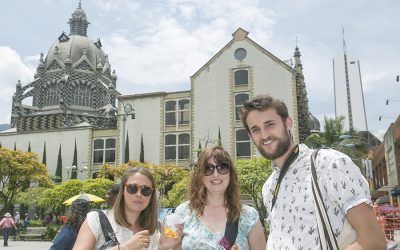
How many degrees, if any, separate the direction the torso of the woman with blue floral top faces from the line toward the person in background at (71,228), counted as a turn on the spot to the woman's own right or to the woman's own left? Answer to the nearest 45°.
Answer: approximately 135° to the woman's own right

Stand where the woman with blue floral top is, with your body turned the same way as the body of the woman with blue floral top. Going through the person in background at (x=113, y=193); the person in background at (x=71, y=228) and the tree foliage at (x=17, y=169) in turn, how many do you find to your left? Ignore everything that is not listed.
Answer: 0

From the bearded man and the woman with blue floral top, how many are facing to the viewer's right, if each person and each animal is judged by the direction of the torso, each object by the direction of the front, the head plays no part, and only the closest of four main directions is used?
0

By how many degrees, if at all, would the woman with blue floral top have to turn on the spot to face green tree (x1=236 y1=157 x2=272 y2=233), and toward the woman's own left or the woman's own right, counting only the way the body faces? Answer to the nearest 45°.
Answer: approximately 180°

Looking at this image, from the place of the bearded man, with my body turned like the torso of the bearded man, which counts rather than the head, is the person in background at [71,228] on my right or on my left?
on my right

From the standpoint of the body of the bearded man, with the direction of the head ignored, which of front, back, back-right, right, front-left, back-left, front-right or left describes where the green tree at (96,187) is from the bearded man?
right

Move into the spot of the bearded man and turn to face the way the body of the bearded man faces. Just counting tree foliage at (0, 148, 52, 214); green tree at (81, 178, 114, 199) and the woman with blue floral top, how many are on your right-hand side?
3

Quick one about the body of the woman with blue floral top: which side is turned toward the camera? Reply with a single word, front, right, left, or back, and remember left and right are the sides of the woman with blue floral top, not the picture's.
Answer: front

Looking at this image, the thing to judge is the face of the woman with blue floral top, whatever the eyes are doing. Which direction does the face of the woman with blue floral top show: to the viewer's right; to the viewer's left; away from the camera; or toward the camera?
toward the camera

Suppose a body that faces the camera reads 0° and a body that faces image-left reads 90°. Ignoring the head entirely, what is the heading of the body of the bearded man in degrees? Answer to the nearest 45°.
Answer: approximately 45°

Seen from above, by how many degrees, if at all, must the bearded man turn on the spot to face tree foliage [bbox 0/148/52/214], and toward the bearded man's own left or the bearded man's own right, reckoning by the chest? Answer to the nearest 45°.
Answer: approximately 90° to the bearded man's own right

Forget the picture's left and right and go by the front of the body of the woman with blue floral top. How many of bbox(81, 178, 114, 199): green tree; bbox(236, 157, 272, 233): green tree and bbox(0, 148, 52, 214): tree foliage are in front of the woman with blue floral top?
0
